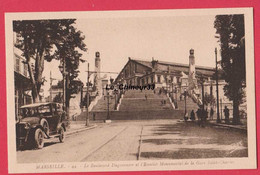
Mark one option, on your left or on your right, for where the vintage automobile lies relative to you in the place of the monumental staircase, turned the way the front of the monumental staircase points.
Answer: on your right

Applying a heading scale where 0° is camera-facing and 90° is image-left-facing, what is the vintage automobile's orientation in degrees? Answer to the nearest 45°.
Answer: approximately 45°

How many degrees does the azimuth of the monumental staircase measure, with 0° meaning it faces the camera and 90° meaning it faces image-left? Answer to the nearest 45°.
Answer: approximately 0°

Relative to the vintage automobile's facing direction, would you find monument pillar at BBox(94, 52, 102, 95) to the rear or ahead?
to the rear
